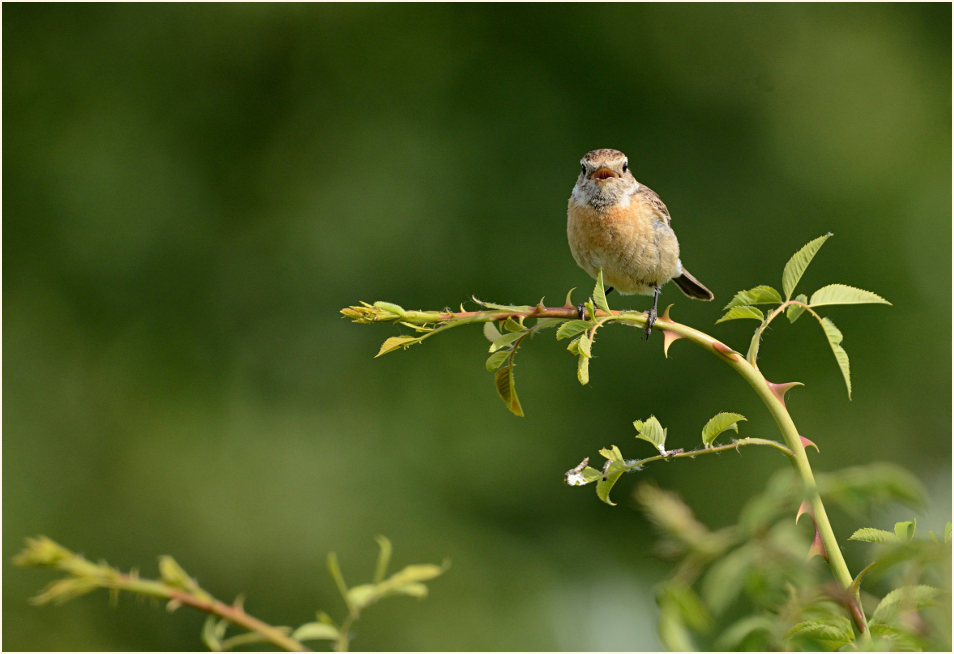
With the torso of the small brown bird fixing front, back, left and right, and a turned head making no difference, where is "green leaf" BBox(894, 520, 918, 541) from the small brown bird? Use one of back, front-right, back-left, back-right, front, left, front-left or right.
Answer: front-left

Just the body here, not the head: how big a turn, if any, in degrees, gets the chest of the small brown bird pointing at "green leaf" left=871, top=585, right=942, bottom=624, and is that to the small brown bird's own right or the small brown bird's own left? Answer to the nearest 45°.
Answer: approximately 45° to the small brown bird's own left

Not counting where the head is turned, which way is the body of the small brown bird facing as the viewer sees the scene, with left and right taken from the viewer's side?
facing the viewer and to the left of the viewer

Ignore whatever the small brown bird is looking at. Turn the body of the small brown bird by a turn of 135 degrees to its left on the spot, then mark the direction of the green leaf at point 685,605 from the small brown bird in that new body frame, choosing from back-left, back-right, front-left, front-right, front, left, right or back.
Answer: right

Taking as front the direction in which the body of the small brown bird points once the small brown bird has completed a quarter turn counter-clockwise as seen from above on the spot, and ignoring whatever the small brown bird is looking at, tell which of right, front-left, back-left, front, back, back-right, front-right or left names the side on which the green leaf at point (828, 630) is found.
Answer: front-right
